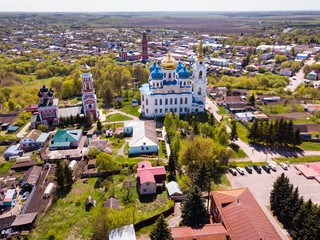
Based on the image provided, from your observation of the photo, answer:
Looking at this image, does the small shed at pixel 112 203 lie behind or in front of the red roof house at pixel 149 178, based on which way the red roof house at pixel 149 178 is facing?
in front

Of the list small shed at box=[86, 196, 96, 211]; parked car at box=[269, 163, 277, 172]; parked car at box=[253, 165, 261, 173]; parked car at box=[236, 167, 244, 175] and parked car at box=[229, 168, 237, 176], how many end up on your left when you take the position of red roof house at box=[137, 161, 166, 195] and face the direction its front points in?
4

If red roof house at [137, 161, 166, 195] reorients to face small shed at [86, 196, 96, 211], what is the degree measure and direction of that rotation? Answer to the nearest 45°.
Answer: approximately 45° to its right

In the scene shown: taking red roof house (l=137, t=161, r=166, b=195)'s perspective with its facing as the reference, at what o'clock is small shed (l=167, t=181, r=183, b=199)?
The small shed is roughly at 10 o'clock from the red roof house.

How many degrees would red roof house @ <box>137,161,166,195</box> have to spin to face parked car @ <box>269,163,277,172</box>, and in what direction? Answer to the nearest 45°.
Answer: approximately 90° to its left

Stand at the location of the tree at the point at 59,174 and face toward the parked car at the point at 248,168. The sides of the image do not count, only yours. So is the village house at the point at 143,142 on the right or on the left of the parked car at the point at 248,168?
left

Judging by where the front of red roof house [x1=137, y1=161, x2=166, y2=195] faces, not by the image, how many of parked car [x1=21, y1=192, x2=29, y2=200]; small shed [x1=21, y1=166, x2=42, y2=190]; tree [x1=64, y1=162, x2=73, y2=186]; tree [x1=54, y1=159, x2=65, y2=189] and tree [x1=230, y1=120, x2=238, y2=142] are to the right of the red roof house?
4

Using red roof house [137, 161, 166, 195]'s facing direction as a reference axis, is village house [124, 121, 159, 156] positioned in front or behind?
behind

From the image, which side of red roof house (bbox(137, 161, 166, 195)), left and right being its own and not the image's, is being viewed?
front

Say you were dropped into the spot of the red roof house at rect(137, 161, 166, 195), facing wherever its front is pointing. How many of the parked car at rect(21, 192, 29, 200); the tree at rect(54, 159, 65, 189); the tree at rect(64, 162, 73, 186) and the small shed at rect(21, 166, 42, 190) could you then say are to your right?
4

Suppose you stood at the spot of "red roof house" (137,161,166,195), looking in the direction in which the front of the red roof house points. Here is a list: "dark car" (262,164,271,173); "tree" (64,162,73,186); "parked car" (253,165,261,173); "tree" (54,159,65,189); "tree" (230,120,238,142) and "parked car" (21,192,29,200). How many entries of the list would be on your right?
3

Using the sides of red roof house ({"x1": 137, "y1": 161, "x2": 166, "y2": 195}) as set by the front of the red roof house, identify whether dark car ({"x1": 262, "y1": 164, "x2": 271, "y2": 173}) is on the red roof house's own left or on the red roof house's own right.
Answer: on the red roof house's own left

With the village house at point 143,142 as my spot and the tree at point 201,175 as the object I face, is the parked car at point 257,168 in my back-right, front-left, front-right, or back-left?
front-left

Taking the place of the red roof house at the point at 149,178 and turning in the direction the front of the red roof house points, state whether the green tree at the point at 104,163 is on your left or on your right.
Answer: on your right

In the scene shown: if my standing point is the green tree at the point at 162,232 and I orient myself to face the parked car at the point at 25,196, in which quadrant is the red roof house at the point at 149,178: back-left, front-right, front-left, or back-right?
front-right

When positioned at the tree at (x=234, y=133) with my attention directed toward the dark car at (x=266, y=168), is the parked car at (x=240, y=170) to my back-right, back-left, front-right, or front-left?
front-right

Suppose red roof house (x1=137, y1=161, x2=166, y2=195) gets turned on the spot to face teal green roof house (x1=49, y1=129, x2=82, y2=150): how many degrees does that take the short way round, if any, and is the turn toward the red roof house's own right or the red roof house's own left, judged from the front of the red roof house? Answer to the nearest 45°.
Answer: approximately 135° to the red roof house's own right

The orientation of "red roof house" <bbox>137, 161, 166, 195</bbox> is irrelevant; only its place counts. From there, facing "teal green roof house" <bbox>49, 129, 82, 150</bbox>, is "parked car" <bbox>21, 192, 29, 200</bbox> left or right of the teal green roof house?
left

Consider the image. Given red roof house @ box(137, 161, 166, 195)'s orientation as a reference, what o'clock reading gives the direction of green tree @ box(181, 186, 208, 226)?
The green tree is roughly at 11 o'clock from the red roof house.
